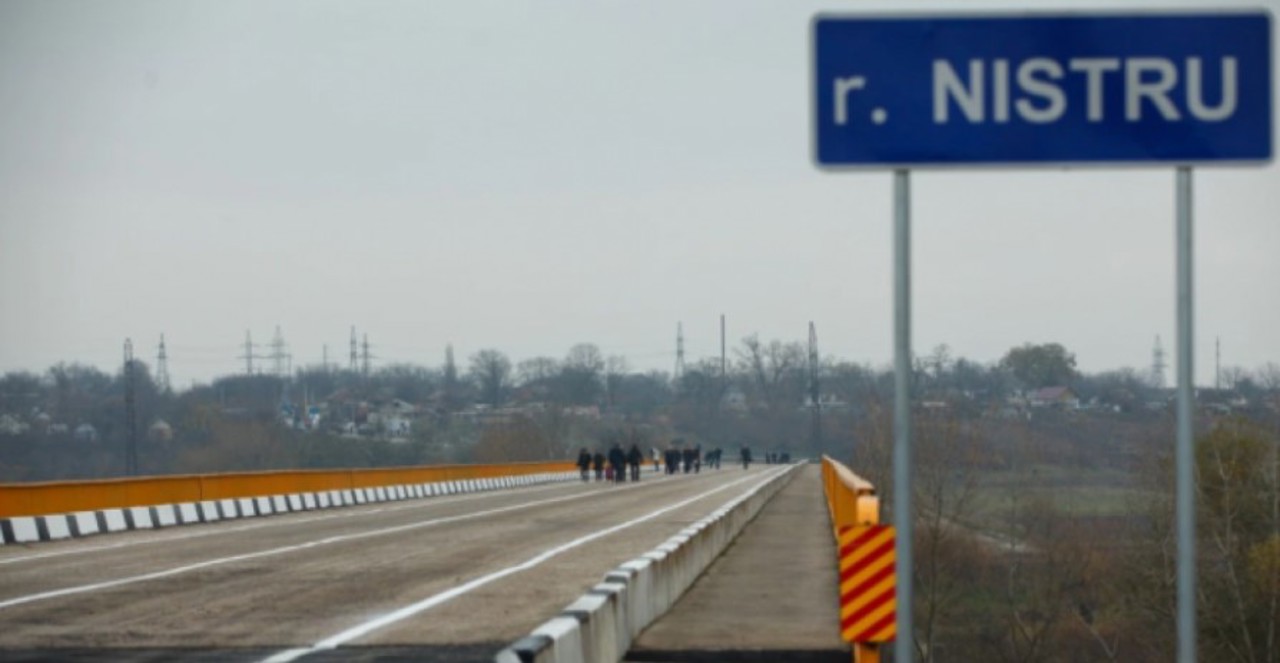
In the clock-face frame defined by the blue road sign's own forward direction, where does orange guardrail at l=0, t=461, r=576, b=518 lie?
The orange guardrail is roughly at 5 o'clock from the blue road sign.

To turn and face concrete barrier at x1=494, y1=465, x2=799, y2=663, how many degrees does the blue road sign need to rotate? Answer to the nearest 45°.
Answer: approximately 135° to its right

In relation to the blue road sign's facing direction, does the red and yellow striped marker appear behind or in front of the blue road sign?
behind

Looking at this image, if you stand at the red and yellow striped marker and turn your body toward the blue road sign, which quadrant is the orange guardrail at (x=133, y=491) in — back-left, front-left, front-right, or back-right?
back-right

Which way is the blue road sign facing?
toward the camera

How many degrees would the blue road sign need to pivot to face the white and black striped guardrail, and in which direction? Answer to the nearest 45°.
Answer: approximately 135° to its right
